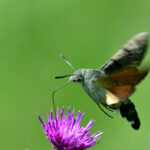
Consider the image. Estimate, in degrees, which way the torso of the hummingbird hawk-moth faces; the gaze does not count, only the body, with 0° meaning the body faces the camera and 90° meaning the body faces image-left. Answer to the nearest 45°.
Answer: approximately 90°

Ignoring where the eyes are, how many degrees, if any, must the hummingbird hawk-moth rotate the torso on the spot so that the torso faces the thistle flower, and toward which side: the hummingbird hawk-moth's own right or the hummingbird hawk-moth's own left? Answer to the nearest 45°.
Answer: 0° — it already faces it
